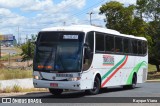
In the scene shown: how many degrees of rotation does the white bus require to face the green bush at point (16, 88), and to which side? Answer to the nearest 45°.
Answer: approximately 90° to its right

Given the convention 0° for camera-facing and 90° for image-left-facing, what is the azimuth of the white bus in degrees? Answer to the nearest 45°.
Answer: approximately 45°

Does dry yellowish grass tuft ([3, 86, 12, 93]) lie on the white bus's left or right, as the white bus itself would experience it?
on its right
